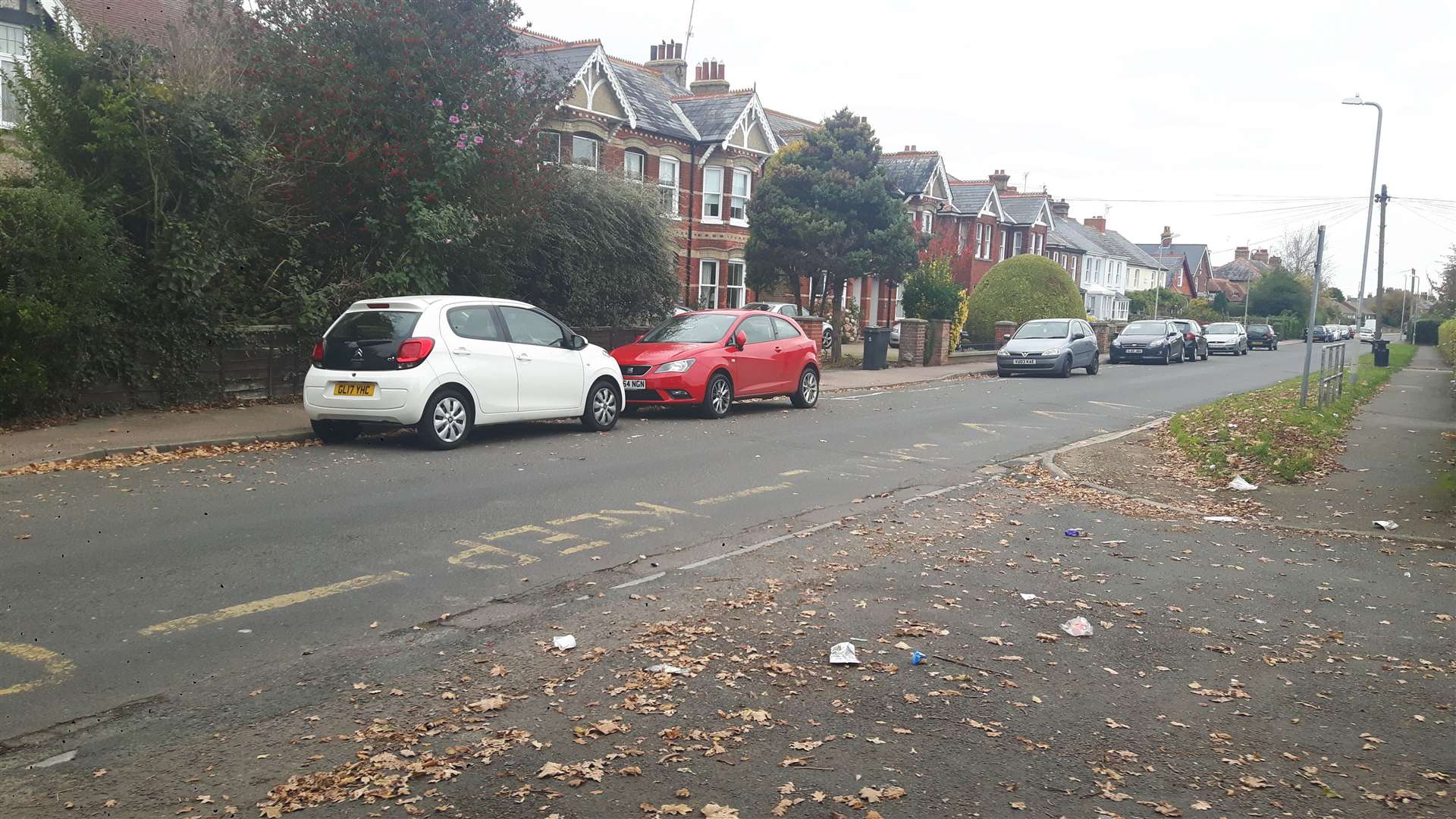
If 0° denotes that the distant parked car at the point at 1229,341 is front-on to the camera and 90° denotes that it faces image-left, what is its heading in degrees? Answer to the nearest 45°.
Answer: approximately 45°

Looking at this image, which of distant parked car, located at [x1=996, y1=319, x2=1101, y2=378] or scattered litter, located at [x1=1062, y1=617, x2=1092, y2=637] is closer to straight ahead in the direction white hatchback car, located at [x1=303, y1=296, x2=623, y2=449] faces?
the distant parked car

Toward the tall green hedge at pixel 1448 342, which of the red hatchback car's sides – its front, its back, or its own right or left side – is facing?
back

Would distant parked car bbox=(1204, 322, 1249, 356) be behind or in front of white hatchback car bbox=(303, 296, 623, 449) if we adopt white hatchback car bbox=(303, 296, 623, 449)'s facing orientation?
in front

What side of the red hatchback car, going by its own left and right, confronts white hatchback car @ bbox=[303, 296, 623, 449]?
front

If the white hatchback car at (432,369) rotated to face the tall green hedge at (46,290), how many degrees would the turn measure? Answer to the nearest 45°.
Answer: approximately 135° to its left

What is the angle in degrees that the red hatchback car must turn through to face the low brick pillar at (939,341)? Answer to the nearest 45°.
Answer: approximately 180°

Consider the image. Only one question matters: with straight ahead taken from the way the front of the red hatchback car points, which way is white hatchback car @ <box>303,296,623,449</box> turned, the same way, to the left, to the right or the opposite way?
the opposite way

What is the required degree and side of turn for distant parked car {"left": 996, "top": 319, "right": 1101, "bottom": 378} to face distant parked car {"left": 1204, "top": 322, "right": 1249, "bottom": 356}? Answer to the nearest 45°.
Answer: approximately 135° to its right

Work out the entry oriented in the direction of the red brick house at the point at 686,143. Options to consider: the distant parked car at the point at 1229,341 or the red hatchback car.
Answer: the distant parked car

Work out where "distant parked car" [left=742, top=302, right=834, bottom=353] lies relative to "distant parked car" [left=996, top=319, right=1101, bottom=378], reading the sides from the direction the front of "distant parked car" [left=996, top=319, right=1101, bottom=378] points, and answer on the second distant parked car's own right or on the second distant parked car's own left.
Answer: on the second distant parked car's own right

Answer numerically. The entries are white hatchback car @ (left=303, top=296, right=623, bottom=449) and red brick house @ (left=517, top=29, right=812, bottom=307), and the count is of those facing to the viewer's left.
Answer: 0

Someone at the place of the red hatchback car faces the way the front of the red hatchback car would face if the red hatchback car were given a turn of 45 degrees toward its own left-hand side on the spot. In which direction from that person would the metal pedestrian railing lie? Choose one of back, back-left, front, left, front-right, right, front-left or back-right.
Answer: left

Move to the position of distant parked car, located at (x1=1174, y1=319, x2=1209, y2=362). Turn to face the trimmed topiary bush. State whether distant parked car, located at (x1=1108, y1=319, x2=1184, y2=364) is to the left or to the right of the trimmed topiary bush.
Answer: left

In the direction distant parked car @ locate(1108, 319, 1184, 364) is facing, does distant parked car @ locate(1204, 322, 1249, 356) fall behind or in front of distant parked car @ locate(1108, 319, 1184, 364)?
behind

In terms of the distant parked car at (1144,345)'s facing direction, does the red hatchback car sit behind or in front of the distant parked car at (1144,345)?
in front
